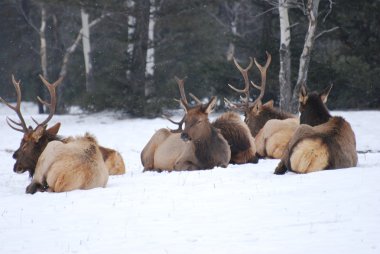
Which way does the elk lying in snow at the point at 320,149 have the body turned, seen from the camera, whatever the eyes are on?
away from the camera

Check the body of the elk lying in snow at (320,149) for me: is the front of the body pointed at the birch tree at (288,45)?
yes

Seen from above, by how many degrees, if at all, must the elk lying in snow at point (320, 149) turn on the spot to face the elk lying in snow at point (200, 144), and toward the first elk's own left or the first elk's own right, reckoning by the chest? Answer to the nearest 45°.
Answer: approximately 45° to the first elk's own left

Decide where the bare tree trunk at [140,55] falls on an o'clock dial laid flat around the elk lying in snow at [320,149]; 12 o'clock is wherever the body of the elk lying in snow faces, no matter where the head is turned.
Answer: The bare tree trunk is roughly at 11 o'clock from the elk lying in snow.

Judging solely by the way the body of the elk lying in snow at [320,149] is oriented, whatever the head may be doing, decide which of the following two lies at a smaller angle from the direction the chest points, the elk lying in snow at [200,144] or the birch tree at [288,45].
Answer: the birch tree

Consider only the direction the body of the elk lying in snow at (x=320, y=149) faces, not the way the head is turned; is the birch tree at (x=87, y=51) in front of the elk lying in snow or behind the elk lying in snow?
in front
